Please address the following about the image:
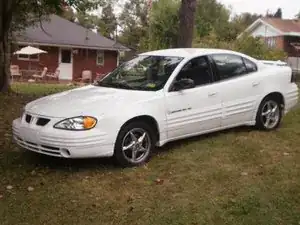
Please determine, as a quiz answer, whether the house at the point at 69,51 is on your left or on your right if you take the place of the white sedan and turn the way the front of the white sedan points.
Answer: on your right

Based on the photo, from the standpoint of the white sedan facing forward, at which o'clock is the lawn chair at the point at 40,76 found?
The lawn chair is roughly at 4 o'clock from the white sedan.

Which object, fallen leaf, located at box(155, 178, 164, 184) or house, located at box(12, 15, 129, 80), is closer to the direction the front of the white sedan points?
the fallen leaf

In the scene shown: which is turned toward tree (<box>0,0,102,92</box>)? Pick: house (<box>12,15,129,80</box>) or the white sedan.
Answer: the house

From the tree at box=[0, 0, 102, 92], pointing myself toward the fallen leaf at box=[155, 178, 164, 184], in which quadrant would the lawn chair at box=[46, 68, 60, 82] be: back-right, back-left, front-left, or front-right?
back-left
